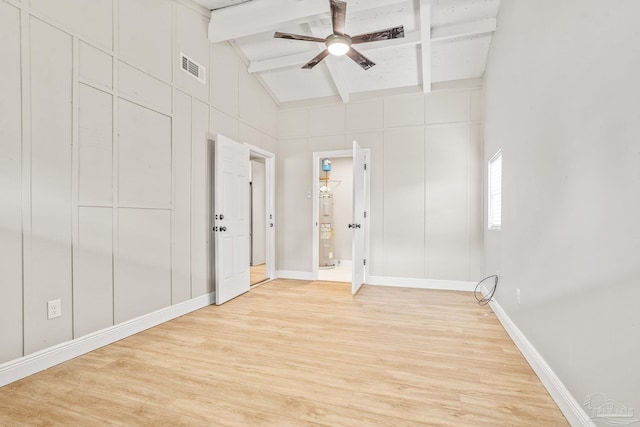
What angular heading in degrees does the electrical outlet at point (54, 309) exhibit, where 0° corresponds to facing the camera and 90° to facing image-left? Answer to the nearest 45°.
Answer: approximately 315°

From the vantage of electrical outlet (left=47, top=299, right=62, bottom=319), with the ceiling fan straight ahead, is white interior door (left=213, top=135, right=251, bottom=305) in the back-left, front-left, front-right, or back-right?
front-left

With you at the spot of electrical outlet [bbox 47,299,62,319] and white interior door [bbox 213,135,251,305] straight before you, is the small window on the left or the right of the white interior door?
right

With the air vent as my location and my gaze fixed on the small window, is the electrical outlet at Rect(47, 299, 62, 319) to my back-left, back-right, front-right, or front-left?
back-right

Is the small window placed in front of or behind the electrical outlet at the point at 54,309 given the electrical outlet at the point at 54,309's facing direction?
in front

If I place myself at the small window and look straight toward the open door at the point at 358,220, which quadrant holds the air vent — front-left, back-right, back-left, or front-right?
front-left

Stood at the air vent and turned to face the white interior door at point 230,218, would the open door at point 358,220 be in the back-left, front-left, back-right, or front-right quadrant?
front-right

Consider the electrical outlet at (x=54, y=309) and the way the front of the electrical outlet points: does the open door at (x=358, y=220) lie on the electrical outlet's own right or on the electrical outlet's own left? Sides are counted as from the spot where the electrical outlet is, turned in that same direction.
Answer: on the electrical outlet's own left

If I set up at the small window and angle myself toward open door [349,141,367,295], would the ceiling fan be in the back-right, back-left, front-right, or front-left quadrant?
front-left

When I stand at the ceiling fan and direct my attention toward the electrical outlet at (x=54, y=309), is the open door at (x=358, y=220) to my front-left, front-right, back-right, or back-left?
back-right

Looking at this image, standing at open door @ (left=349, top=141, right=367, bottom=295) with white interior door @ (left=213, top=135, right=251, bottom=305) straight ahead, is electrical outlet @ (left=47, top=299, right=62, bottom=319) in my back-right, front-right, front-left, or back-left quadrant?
front-left

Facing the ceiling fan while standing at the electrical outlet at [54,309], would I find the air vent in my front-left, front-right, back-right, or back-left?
front-left
